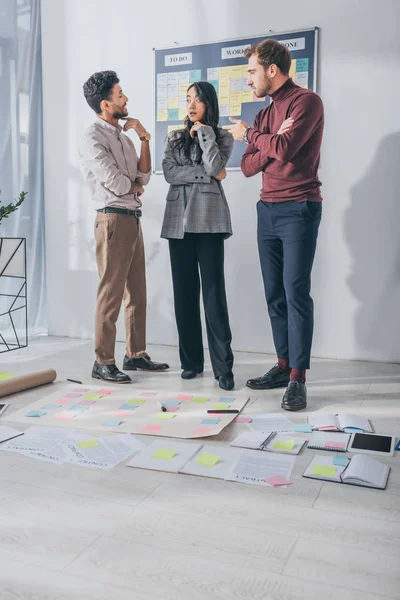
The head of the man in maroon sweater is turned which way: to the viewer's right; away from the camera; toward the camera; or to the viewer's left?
to the viewer's left

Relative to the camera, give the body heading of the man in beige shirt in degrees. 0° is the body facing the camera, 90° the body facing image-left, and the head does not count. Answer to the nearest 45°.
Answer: approximately 270°

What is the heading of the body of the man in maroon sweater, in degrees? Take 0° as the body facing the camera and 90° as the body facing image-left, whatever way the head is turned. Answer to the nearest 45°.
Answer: approximately 45°

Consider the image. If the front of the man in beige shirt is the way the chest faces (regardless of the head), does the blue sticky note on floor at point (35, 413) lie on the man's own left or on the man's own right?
on the man's own right

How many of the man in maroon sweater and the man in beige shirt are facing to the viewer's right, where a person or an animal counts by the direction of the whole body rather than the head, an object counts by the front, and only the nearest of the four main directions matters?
1

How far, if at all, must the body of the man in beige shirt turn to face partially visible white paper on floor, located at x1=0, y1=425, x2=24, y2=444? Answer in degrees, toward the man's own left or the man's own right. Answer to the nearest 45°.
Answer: approximately 90° to the man's own right

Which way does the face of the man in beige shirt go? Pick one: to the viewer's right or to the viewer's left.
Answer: to the viewer's right
